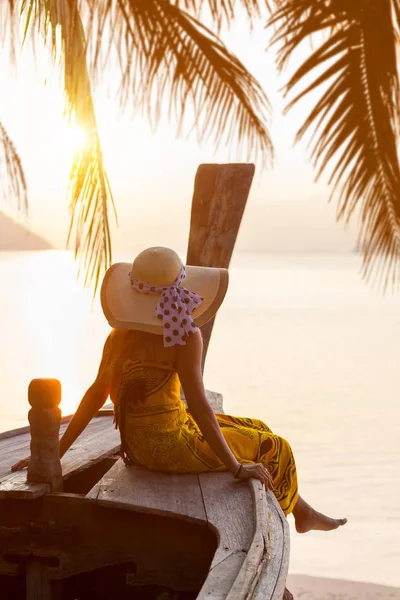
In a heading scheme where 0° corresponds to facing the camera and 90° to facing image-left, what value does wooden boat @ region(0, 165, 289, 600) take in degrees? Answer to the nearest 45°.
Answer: approximately 225°

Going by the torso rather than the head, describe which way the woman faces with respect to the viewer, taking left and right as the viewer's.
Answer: facing away from the viewer and to the right of the viewer
